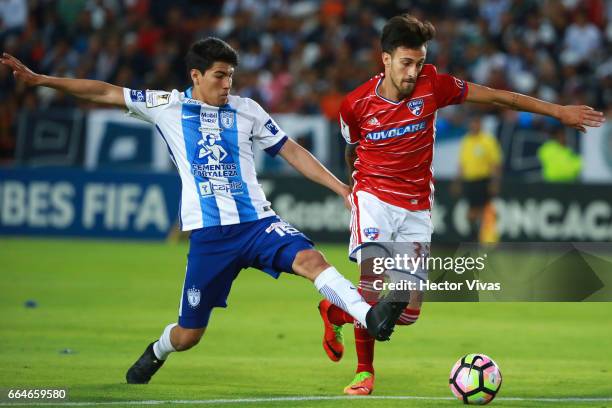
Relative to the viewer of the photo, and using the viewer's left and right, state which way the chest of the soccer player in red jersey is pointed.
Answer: facing the viewer and to the right of the viewer

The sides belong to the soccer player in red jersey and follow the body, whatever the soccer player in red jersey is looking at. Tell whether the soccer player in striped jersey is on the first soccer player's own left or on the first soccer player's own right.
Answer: on the first soccer player's own right

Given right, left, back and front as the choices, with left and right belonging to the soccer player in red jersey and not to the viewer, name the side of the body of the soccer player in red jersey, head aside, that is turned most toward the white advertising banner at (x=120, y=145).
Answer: back

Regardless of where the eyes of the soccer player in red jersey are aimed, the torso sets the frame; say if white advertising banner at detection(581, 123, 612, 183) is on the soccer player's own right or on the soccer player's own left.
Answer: on the soccer player's own left
